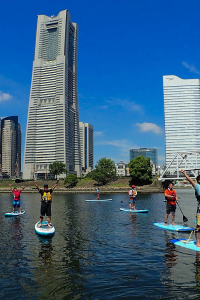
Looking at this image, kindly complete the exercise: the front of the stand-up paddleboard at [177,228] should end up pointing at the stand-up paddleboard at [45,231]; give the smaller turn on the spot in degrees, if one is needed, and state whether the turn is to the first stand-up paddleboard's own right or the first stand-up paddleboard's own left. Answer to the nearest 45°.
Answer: approximately 45° to the first stand-up paddleboard's own left

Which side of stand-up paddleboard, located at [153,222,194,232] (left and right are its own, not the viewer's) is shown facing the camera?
left
